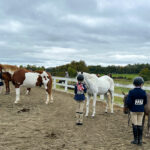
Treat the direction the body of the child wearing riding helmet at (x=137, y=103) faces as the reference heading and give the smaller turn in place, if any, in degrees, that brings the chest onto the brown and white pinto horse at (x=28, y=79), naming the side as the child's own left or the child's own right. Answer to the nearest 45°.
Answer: approximately 45° to the child's own left

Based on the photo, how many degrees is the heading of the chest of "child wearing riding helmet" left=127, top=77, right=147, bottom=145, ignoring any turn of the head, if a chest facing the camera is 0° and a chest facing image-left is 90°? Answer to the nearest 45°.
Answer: approximately 180°

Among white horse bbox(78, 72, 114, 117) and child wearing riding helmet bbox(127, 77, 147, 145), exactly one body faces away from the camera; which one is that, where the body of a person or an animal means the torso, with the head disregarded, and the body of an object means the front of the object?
the child wearing riding helmet

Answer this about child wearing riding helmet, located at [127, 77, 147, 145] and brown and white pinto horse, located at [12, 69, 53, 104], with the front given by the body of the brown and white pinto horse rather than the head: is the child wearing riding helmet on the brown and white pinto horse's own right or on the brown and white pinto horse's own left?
on the brown and white pinto horse's own left

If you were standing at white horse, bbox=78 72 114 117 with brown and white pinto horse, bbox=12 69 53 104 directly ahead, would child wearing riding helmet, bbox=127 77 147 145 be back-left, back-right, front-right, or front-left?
back-left

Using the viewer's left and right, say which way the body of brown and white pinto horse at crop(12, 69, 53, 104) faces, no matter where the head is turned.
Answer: facing to the left of the viewer

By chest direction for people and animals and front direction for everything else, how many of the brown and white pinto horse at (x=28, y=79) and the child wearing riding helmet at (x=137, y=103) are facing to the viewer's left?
1

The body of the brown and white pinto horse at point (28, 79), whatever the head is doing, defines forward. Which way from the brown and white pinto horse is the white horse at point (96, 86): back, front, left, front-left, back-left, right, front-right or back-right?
back-left

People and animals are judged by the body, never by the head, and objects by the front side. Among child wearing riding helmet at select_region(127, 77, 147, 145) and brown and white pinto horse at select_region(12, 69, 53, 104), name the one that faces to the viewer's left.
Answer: the brown and white pinto horse
